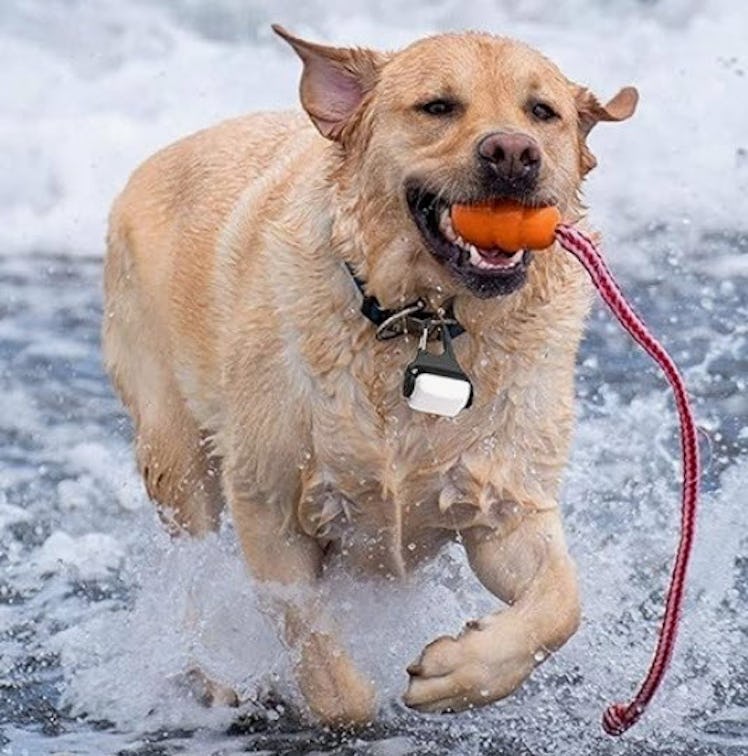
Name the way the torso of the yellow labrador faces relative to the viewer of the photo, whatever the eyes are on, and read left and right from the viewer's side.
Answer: facing the viewer and to the right of the viewer
